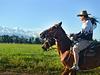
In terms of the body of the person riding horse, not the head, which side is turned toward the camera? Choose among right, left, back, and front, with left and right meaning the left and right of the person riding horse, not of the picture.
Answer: left

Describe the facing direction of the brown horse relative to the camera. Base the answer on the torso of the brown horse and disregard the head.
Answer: to the viewer's left
